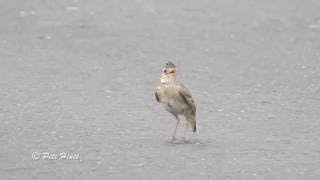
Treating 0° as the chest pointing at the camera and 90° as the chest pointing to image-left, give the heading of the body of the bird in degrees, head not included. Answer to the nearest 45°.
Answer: approximately 45°
